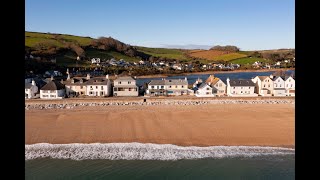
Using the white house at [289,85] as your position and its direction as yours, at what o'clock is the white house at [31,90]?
The white house at [31,90] is roughly at 2 o'clock from the white house at [289,85].

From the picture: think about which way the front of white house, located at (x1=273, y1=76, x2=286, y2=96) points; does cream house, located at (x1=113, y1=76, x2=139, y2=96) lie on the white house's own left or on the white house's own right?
on the white house's own right

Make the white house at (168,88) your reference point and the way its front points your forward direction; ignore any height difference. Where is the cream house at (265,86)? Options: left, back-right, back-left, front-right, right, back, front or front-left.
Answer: left

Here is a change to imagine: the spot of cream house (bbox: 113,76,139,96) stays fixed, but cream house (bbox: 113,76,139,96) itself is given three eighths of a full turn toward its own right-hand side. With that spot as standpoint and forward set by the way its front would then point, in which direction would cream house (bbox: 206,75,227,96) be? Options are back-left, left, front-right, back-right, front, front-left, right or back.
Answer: back-right

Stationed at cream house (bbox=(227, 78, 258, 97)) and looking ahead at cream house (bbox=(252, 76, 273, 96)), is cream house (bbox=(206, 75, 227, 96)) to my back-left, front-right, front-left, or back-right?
back-left

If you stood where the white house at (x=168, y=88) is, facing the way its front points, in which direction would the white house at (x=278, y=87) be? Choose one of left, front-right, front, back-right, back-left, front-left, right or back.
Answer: left

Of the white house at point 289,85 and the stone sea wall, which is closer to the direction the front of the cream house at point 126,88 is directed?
the stone sea wall

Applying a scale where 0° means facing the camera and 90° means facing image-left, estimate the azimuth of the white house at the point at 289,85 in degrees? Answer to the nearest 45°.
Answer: approximately 0°

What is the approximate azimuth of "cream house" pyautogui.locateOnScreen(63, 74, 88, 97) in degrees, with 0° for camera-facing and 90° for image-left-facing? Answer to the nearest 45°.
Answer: approximately 0°
